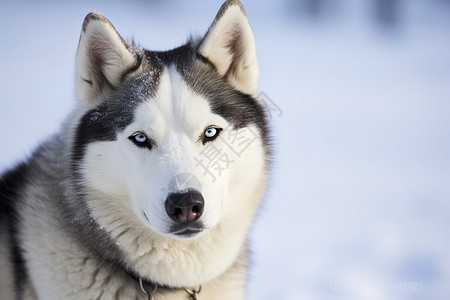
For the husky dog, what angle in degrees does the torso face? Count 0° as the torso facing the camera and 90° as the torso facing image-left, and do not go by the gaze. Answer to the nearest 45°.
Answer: approximately 315°
